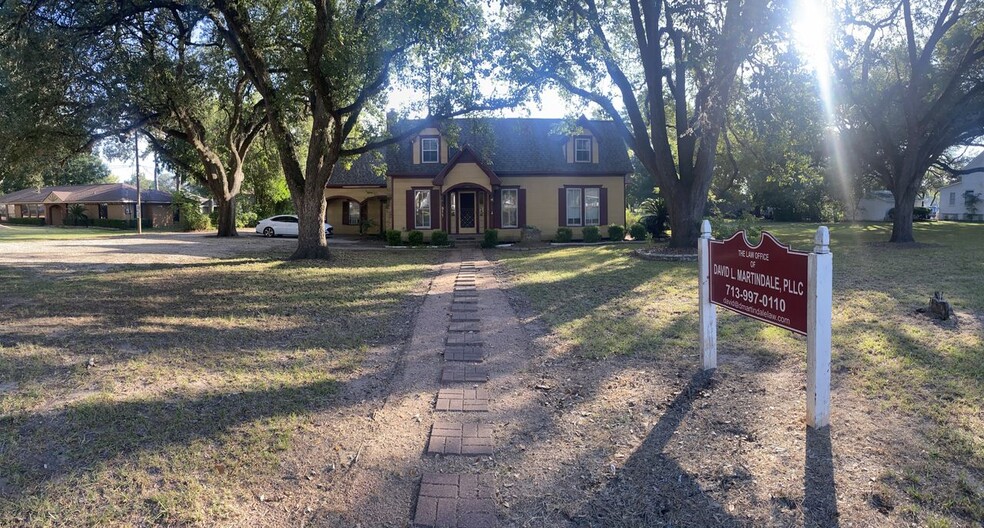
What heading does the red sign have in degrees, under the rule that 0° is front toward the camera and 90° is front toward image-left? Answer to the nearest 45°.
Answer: approximately 45°

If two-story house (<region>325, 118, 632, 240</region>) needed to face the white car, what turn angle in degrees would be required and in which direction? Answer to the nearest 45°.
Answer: approximately 135° to its right

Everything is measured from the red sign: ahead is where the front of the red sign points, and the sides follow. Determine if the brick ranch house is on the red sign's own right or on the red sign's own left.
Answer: on the red sign's own right

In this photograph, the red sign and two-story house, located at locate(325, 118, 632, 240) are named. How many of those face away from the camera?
0

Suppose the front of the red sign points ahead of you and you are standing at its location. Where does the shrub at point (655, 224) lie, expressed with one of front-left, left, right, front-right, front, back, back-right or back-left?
back-right

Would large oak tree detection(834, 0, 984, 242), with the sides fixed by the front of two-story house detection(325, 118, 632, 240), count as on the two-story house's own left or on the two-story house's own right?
on the two-story house's own left

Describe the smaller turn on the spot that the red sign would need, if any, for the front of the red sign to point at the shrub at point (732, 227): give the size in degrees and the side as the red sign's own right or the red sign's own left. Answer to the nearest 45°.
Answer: approximately 135° to the red sign's own right

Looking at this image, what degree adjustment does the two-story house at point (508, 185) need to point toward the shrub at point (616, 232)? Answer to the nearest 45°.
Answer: approximately 90° to its left

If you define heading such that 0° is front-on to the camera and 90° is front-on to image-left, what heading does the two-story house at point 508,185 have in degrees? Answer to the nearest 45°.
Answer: approximately 0°
